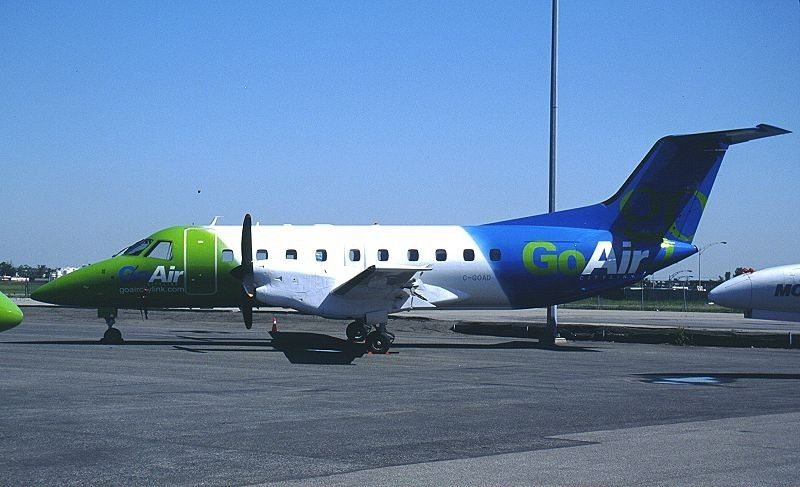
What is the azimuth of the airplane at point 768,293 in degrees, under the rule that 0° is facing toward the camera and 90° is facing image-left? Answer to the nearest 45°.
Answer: approximately 90°

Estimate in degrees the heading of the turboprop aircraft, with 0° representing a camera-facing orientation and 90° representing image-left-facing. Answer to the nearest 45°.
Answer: approximately 90°

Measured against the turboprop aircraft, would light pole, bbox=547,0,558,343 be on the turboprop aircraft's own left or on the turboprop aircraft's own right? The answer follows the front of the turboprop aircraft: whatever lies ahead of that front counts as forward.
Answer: on the turboprop aircraft's own right

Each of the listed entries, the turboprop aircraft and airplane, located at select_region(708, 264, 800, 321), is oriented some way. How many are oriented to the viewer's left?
2

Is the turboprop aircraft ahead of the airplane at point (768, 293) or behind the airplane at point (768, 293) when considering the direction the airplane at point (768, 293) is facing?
ahead
